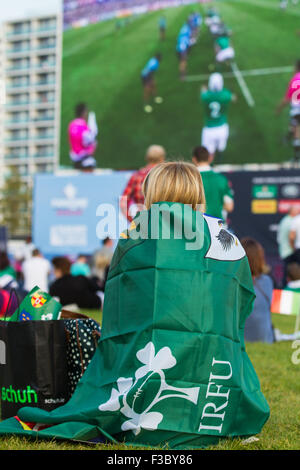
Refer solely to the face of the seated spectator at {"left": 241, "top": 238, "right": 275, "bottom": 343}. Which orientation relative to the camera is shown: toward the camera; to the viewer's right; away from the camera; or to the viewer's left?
away from the camera

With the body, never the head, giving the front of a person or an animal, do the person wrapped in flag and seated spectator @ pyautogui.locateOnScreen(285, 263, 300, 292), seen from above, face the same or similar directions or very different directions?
same or similar directions

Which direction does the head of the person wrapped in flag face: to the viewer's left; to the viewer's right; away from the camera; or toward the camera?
away from the camera

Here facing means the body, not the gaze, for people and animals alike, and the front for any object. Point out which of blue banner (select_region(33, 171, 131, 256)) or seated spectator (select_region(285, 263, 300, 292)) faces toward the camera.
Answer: the blue banner

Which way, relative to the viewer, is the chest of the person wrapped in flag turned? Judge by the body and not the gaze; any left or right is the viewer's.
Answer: facing away from the viewer

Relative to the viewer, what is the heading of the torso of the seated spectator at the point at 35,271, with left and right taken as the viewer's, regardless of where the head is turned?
facing away from the viewer

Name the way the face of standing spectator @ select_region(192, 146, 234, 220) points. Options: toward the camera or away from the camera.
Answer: away from the camera

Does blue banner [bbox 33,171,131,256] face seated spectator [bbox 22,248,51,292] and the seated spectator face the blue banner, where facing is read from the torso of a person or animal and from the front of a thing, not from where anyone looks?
yes

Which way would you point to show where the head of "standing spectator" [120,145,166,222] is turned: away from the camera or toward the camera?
away from the camera

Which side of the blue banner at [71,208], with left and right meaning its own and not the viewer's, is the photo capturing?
front

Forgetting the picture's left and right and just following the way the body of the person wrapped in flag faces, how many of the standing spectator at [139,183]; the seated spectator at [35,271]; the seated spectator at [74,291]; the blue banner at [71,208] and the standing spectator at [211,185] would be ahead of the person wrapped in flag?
5

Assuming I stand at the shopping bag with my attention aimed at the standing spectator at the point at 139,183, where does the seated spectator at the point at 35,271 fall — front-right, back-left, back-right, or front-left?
front-left

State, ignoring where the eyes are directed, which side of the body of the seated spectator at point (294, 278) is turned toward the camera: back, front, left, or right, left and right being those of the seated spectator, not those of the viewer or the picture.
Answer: back
